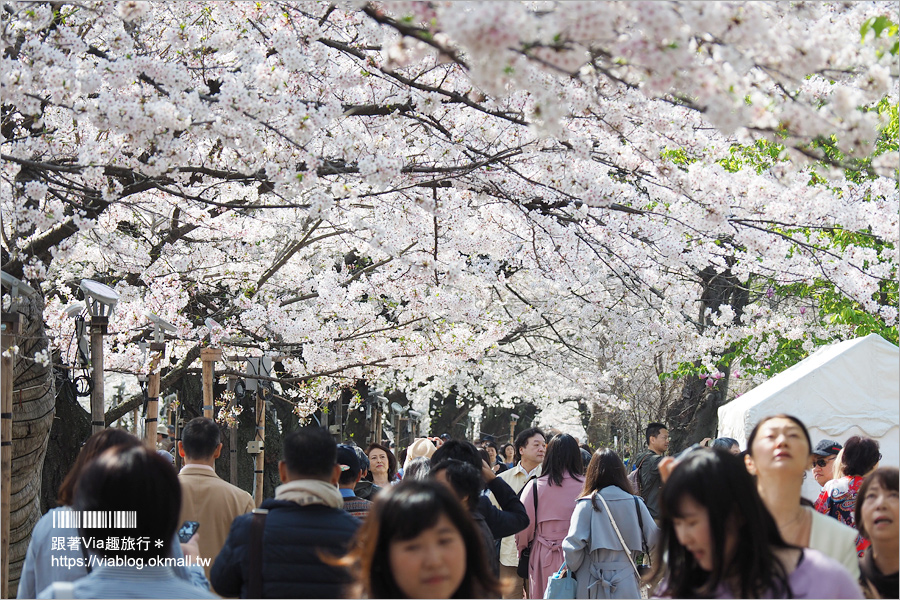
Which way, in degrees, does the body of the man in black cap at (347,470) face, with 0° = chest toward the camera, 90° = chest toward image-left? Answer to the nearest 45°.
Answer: approximately 180°

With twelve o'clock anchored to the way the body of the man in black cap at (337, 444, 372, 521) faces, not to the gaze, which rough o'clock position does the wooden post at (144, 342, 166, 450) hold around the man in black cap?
The wooden post is roughly at 11 o'clock from the man in black cap.

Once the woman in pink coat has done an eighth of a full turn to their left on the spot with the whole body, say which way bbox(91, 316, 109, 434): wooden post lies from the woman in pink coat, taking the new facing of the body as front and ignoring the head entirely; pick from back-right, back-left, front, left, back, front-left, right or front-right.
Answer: front-left

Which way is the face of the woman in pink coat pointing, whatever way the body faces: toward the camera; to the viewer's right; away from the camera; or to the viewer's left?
away from the camera

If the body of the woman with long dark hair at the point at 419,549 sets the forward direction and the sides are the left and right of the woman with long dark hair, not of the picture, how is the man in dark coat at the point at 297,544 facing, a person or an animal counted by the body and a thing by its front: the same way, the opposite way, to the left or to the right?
the opposite way

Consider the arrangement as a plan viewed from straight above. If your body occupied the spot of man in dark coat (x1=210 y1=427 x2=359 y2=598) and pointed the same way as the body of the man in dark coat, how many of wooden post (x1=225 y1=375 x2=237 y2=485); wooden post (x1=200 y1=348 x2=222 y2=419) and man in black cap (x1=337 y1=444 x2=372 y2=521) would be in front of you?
3

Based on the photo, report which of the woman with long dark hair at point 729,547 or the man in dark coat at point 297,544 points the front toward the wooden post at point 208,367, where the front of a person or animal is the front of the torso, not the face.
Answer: the man in dark coat

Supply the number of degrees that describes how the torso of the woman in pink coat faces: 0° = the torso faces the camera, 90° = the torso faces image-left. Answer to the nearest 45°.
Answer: approximately 180°

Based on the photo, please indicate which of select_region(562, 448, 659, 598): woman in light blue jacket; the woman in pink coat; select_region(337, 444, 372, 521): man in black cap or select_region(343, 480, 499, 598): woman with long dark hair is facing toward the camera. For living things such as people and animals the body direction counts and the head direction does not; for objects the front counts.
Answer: the woman with long dark hair

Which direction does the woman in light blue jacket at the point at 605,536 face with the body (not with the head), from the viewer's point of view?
away from the camera
